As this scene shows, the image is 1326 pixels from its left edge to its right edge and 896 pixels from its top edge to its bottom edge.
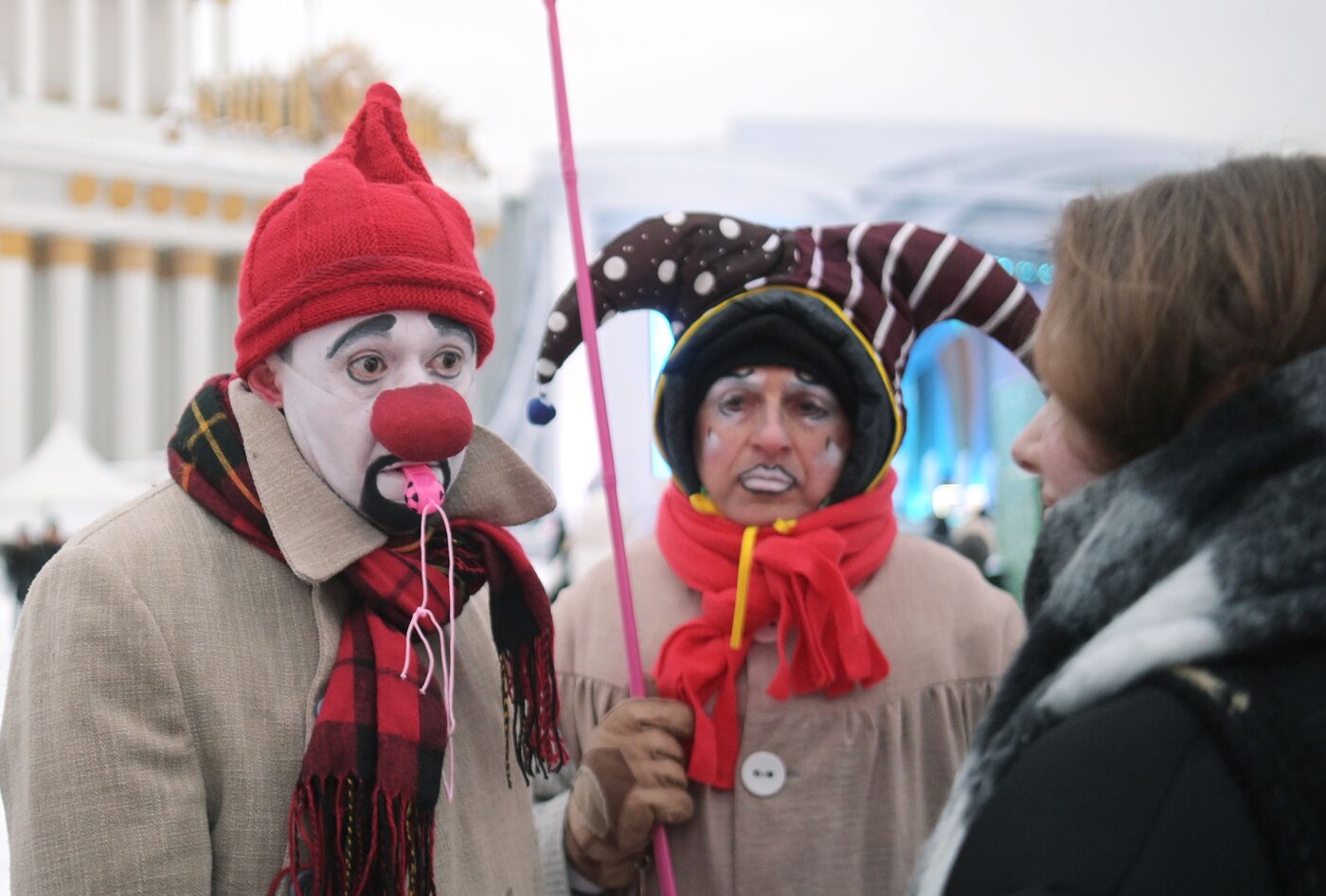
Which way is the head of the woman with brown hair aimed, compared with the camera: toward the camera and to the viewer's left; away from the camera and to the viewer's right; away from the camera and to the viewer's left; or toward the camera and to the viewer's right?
away from the camera and to the viewer's left

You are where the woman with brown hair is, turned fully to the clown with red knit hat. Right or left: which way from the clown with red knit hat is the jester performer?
right

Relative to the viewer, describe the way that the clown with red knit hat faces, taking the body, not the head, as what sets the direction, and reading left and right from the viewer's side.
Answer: facing the viewer and to the right of the viewer

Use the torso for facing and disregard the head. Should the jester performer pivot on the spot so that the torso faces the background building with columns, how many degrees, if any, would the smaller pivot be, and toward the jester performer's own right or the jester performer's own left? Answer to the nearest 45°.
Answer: approximately 135° to the jester performer's own right

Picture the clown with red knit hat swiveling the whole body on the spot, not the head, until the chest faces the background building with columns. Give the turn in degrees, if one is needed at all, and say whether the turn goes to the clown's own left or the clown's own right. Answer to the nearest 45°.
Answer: approximately 135° to the clown's own left

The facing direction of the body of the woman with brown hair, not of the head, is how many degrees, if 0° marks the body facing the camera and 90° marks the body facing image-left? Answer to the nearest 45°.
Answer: approximately 90°

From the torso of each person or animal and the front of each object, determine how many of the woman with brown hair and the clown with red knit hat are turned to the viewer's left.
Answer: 1

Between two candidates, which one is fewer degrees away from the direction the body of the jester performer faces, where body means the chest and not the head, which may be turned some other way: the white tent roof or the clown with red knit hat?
the clown with red knit hat

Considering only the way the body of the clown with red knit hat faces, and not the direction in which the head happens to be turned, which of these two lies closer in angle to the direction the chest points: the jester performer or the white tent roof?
the jester performer

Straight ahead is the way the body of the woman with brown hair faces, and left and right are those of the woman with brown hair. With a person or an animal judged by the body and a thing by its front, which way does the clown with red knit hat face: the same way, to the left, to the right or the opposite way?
the opposite way

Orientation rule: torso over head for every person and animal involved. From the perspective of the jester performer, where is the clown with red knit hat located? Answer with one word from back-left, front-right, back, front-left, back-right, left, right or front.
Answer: front-right

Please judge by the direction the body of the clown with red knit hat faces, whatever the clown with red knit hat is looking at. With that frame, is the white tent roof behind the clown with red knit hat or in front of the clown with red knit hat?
behind

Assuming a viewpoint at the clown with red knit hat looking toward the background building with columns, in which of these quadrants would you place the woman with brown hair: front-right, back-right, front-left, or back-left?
back-right

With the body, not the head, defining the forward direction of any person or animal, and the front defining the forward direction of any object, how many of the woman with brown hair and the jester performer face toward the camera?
1
